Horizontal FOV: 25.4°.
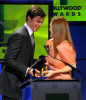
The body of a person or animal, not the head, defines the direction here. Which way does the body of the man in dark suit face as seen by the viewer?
to the viewer's right

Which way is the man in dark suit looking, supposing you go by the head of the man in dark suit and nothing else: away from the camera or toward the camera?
toward the camera

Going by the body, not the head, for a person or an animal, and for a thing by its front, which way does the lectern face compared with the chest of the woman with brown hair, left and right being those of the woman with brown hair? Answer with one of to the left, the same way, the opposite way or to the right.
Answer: to the left

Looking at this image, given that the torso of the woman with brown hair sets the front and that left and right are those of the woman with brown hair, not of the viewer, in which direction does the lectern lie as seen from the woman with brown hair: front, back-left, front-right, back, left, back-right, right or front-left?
left

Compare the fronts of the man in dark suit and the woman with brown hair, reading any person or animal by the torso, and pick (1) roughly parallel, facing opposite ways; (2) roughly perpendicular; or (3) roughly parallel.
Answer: roughly parallel, facing opposite ways

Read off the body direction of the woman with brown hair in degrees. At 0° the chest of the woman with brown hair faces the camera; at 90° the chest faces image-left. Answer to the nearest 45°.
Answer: approximately 90°

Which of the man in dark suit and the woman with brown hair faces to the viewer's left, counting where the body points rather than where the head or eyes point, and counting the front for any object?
the woman with brown hair

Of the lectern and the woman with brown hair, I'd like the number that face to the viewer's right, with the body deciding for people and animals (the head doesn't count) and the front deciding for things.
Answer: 0

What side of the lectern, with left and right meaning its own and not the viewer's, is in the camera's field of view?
front

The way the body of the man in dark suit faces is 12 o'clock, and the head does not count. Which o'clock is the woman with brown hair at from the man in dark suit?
The woman with brown hair is roughly at 1 o'clock from the man in dark suit.

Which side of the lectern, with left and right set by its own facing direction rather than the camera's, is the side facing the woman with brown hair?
back

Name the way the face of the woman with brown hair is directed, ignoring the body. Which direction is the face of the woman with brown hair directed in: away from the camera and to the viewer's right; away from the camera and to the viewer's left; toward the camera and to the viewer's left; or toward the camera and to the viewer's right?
away from the camera and to the viewer's left
